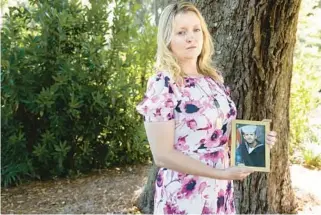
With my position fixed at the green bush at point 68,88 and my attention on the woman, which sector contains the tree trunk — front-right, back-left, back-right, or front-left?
front-left

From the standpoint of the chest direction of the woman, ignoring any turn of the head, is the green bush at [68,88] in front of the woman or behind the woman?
behind

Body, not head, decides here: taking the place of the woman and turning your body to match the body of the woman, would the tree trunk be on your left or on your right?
on your left

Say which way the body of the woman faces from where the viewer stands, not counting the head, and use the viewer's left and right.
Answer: facing the viewer and to the right of the viewer

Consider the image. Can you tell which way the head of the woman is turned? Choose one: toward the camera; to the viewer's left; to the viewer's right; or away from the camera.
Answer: toward the camera
